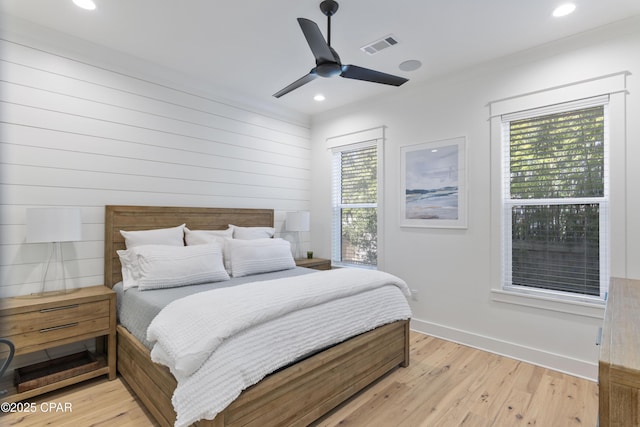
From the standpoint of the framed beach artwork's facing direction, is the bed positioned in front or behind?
in front

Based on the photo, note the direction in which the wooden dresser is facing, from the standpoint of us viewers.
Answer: facing to the left of the viewer

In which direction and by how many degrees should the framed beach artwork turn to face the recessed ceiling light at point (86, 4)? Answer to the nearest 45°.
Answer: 0° — it already faces it

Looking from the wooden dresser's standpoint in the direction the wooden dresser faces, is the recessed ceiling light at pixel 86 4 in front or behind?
in front

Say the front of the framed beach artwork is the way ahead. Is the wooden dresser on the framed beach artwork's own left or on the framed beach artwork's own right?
on the framed beach artwork's own left

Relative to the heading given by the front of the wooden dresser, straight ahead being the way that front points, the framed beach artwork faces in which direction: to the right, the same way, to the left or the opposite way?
to the left

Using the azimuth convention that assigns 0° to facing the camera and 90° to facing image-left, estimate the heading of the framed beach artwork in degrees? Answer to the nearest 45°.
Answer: approximately 45°

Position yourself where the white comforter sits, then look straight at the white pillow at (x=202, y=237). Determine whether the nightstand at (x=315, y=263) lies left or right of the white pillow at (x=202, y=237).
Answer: right
